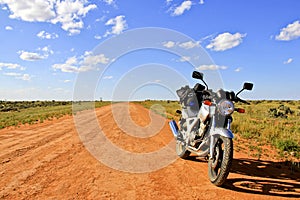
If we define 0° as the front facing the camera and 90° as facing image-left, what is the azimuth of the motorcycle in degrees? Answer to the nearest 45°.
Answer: approximately 315°
